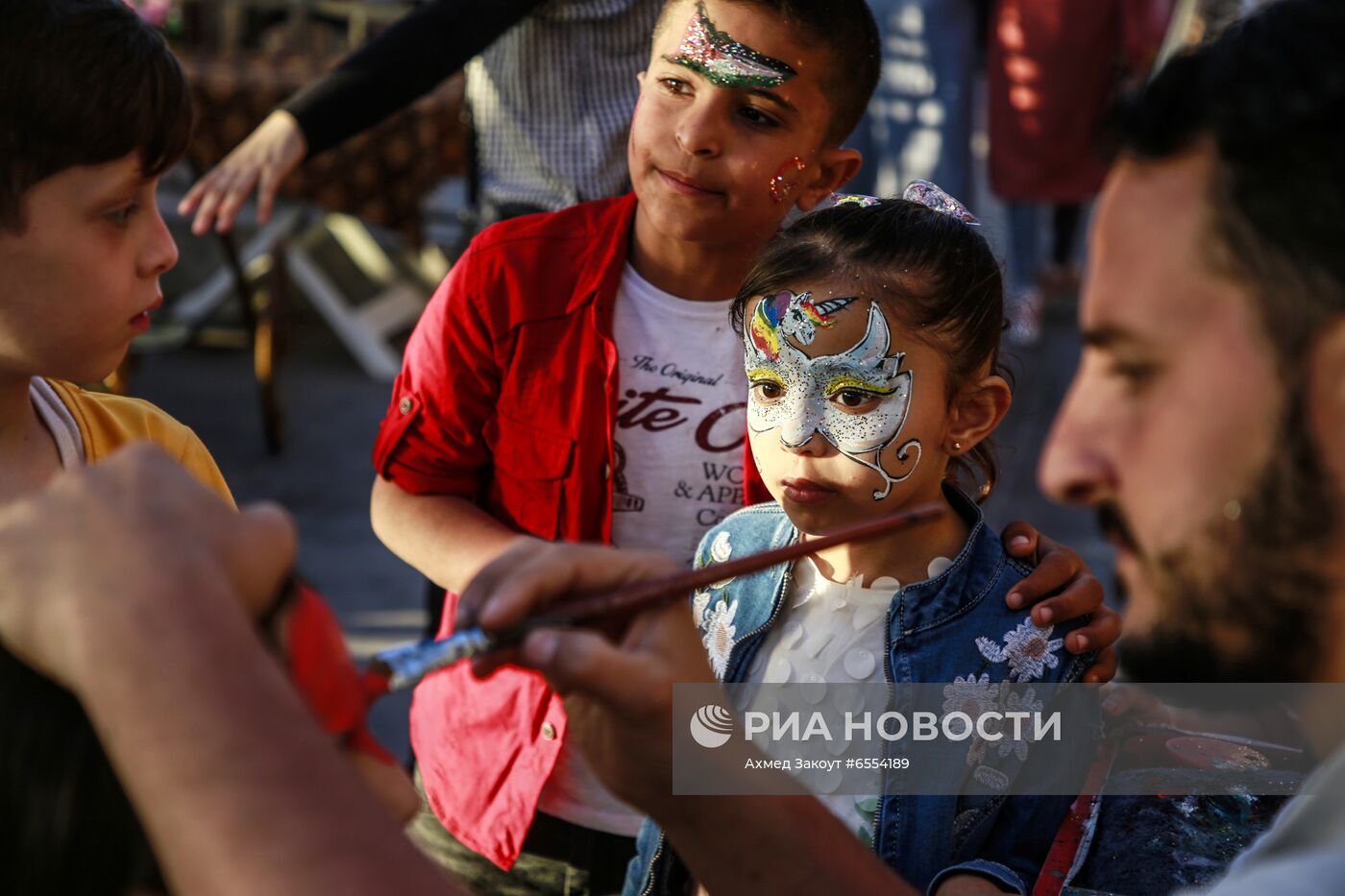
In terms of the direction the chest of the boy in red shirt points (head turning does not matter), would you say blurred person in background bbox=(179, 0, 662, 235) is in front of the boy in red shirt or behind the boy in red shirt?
behind

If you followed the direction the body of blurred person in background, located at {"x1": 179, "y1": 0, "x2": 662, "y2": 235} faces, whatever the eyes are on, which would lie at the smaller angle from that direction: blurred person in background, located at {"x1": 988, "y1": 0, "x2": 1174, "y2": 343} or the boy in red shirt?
the boy in red shirt

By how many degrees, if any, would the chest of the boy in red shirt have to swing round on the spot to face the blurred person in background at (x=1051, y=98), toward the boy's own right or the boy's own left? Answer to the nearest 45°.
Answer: approximately 180°

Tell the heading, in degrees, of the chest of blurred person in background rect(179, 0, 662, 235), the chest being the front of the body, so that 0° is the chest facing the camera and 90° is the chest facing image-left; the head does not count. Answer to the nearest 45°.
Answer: approximately 45°

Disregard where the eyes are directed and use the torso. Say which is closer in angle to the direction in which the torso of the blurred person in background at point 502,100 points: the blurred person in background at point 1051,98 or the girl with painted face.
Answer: the girl with painted face

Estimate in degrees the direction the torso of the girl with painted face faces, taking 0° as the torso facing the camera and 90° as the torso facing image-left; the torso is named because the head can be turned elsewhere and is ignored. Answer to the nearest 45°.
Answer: approximately 45°

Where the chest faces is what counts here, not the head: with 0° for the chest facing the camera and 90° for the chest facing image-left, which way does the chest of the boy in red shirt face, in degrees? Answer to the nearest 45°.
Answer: approximately 0°
